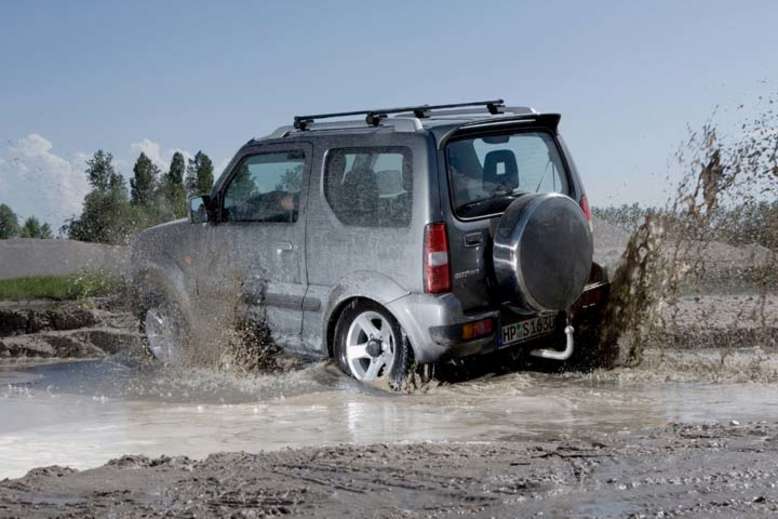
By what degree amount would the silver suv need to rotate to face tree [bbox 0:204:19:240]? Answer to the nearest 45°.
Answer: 0° — it already faces it

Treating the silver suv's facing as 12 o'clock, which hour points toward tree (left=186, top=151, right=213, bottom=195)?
The tree is roughly at 1 o'clock from the silver suv.

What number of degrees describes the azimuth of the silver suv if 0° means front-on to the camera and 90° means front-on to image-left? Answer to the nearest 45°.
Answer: approximately 135°

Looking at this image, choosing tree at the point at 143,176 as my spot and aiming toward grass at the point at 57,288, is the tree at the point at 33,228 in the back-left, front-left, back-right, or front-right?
back-right

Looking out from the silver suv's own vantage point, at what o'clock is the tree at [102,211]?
The tree is roughly at 1 o'clock from the silver suv.

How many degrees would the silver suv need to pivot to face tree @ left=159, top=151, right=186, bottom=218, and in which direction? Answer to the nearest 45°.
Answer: approximately 45° to its right

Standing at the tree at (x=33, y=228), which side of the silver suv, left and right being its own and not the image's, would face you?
front
